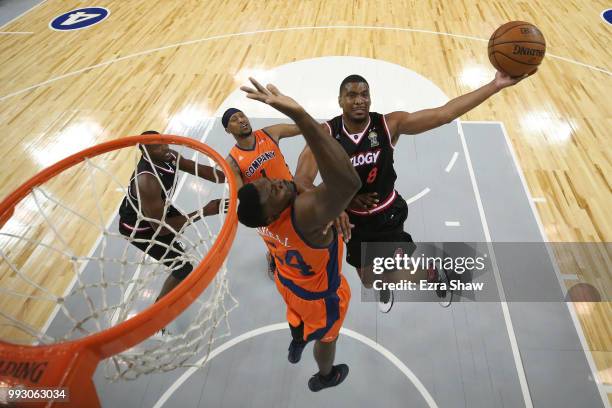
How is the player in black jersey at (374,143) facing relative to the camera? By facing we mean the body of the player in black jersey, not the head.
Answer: toward the camera

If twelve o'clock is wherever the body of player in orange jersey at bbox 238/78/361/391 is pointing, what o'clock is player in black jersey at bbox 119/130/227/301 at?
The player in black jersey is roughly at 9 o'clock from the player in orange jersey.

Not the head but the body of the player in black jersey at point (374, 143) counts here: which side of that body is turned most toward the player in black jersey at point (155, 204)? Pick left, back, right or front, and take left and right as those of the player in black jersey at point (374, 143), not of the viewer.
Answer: right

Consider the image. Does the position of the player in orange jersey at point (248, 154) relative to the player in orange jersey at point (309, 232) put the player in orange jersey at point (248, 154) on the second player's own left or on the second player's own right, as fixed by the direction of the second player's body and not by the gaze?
on the second player's own left

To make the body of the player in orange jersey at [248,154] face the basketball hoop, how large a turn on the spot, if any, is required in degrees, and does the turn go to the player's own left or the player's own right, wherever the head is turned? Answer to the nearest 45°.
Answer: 0° — they already face it

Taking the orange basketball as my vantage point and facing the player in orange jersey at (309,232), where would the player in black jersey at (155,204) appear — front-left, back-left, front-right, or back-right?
front-right

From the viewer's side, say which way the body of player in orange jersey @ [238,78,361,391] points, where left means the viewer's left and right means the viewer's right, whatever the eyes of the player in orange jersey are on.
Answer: facing away from the viewer and to the right of the viewer

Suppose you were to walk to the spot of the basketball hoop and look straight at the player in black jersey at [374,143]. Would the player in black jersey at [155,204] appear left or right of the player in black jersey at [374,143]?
left

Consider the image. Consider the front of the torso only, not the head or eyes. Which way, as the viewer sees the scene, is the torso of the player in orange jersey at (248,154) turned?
toward the camera

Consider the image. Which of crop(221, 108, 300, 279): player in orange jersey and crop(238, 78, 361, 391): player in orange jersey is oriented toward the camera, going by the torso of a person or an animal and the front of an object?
crop(221, 108, 300, 279): player in orange jersey

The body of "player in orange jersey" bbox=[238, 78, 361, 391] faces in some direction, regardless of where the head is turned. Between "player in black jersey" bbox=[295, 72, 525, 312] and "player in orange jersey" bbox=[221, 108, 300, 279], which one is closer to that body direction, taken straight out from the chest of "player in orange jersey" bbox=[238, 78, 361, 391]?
the player in black jersey

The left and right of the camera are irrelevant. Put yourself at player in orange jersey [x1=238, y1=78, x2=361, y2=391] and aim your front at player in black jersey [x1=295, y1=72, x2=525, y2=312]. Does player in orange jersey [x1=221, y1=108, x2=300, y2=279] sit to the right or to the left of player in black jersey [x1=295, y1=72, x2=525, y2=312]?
left

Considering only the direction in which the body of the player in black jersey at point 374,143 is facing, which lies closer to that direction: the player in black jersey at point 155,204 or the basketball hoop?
the basketball hoop

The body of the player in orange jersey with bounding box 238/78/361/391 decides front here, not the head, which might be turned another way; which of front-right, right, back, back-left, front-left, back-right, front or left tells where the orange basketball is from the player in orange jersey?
front

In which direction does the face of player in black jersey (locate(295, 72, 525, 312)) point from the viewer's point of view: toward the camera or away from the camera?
toward the camera

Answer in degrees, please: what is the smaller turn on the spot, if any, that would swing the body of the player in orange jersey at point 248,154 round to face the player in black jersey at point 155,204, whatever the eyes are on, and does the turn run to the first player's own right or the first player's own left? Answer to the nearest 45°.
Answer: approximately 45° to the first player's own right

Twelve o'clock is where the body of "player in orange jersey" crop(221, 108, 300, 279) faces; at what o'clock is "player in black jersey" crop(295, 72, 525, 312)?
The player in black jersey is roughly at 10 o'clock from the player in orange jersey.
